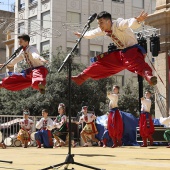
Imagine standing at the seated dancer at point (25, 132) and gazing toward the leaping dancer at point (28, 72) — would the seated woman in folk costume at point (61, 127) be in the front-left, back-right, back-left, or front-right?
front-left

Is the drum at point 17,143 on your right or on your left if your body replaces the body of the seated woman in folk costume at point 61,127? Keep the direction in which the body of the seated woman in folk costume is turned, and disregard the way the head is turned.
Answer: on your right

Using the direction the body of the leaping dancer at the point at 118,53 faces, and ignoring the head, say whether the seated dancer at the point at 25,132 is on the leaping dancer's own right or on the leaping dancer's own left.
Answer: on the leaping dancer's own right

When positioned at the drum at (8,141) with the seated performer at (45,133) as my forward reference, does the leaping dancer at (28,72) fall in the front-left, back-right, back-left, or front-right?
front-right

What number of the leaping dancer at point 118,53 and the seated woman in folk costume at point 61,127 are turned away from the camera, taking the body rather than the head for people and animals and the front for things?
0

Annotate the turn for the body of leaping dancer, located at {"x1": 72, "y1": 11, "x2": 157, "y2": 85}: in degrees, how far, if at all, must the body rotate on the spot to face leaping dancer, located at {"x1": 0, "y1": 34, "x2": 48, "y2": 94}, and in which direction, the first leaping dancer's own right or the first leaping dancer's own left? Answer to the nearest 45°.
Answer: approximately 90° to the first leaping dancer's own right

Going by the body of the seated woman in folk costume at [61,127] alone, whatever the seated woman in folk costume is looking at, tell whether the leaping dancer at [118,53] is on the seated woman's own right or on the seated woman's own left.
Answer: on the seated woman's own left

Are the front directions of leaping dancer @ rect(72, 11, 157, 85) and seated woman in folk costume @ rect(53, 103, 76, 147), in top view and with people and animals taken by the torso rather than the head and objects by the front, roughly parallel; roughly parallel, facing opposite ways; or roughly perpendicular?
roughly parallel

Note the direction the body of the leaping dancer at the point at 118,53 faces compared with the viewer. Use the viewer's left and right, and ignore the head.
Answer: facing the viewer and to the left of the viewer

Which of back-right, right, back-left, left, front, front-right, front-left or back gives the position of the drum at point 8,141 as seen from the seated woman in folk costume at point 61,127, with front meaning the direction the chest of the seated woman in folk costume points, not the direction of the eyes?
right
